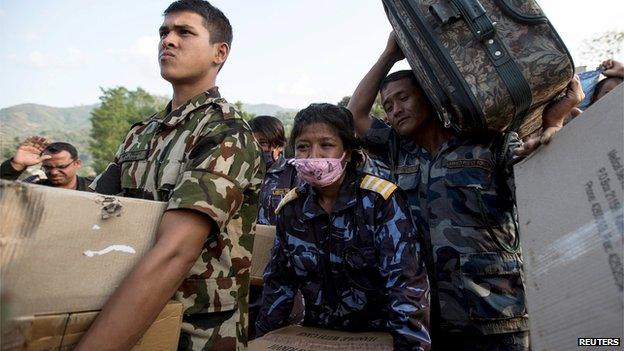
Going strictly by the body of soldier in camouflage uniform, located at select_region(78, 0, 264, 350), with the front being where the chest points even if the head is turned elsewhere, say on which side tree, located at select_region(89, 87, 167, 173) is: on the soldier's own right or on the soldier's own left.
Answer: on the soldier's own right

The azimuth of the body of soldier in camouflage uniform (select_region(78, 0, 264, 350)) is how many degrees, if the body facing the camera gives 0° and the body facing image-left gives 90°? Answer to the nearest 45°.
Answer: approximately 45°
